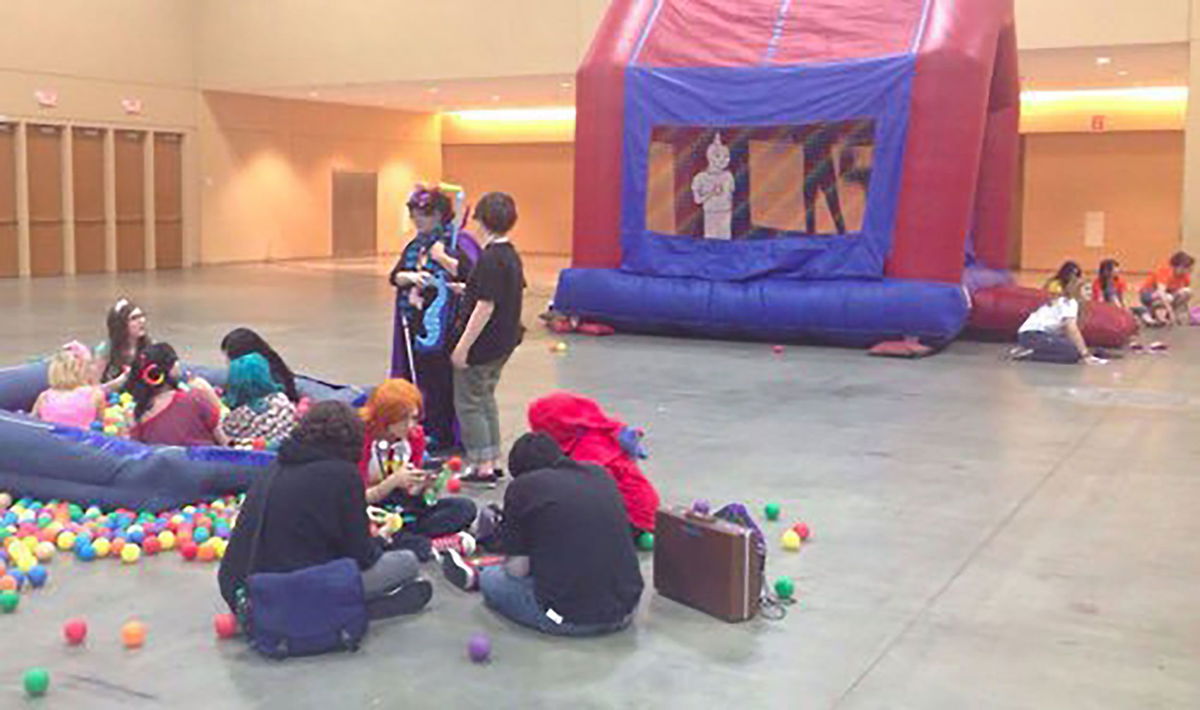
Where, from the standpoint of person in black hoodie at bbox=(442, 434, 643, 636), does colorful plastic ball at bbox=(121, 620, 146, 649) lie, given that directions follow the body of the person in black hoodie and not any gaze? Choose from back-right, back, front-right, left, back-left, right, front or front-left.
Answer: front-left

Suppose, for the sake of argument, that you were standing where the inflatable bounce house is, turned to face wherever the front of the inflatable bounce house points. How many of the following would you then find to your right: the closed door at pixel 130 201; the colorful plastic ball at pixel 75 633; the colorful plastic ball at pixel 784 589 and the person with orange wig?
3

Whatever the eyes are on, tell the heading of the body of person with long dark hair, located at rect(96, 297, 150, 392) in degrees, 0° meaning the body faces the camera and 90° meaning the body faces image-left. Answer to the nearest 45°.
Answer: approximately 315°

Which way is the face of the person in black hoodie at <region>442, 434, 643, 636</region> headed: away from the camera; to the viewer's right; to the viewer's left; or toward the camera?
away from the camera

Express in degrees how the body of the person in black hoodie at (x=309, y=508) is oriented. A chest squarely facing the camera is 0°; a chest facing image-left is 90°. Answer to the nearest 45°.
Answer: approximately 225°

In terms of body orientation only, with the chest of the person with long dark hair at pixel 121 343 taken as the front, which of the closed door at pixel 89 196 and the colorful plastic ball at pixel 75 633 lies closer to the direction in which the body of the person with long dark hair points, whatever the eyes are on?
the colorful plastic ball

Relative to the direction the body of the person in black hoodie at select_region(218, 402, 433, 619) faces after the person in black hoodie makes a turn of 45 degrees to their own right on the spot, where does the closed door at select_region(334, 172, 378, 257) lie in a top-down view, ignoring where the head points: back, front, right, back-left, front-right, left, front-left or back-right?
left

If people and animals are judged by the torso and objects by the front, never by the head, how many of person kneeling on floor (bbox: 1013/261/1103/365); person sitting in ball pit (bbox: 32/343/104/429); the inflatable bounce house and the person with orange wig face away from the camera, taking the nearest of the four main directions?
1

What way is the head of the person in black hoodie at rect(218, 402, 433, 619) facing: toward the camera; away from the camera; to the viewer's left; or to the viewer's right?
away from the camera

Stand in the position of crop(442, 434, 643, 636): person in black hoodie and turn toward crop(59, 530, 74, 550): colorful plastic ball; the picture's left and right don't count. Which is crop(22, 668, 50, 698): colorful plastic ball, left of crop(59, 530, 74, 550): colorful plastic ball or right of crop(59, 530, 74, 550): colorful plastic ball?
left

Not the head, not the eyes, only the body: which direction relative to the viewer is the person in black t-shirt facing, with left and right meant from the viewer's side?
facing away from the viewer and to the left of the viewer

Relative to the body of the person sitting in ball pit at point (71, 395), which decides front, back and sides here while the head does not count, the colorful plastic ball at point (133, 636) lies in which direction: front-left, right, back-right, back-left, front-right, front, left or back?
back

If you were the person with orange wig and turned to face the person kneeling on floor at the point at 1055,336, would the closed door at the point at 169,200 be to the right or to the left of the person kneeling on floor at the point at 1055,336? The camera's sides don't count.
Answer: left
